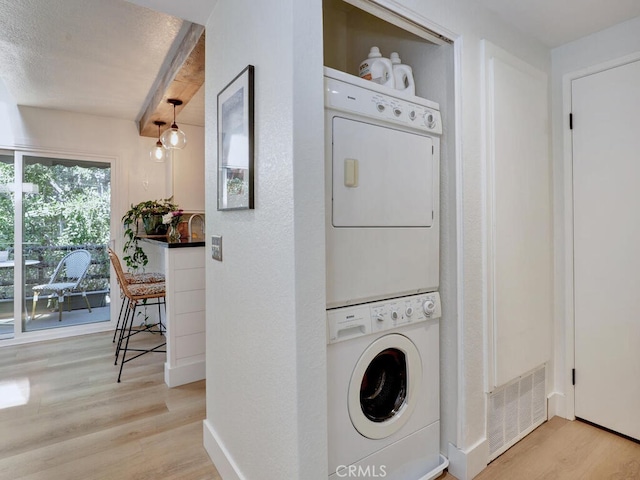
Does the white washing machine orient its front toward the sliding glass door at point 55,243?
no

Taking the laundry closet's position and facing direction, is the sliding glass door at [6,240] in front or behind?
behind

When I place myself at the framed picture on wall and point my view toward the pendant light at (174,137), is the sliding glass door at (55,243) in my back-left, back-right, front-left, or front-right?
front-left

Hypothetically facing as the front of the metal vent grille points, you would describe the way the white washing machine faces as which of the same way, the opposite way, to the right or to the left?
the same way

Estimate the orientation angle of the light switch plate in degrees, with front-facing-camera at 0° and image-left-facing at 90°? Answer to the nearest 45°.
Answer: approximately 45°

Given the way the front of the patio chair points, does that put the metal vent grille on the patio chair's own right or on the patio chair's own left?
on the patio chair's own left

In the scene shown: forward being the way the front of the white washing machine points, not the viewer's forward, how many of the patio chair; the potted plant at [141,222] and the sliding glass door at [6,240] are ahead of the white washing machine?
0

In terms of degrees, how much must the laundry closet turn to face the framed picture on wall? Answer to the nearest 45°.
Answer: approximately 135° to its right

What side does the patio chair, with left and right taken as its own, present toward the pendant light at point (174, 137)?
left

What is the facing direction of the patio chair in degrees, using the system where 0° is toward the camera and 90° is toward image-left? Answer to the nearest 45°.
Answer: approximately 45°

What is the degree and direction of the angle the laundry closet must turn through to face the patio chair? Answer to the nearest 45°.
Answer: approximately 180°

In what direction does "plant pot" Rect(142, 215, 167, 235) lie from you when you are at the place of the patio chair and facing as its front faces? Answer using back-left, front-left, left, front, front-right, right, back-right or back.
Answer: left

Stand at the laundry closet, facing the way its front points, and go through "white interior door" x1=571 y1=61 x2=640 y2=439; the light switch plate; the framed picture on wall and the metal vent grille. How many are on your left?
2

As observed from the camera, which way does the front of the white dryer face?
facing the viewer and to the right of the viewer

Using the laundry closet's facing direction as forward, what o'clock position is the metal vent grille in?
The metal vent grille is roughly at 9 o'clock from the laundry closet.
